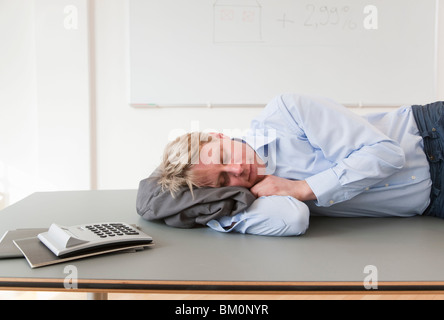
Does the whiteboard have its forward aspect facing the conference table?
yes

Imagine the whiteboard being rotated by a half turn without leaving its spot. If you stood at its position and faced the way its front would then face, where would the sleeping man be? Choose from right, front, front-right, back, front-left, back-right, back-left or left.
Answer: back

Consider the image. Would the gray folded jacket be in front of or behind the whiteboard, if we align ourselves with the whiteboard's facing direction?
in front

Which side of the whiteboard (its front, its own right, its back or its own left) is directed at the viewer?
front
